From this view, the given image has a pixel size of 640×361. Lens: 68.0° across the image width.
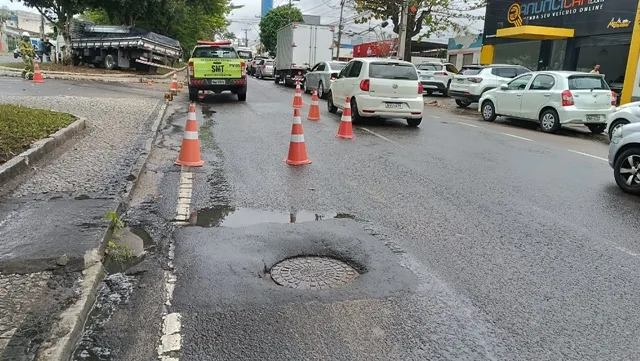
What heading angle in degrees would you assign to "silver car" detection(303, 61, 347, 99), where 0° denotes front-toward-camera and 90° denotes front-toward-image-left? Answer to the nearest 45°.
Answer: approximately 135°

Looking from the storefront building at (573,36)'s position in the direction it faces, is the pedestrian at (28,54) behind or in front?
in front

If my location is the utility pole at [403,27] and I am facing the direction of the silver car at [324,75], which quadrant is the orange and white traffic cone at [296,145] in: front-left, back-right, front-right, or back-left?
front-left

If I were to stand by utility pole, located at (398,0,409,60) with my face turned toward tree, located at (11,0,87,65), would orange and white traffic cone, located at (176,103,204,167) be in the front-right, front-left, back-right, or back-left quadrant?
front-left

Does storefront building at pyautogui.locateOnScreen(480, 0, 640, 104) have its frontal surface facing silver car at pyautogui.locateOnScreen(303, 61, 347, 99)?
yes

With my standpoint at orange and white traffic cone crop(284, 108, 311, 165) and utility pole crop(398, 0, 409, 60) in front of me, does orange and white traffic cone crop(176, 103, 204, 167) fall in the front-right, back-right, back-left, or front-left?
back-left

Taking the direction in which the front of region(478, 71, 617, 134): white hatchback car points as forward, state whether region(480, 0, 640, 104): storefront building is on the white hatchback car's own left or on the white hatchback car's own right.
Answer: on the white hatchback car's own right

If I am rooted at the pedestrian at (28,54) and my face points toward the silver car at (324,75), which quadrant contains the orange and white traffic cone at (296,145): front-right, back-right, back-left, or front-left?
front-right

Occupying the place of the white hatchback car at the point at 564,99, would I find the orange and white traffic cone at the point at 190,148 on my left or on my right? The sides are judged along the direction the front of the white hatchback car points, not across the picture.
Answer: on my left

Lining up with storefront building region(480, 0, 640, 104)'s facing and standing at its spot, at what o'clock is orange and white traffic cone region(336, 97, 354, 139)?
The orange and white traffic cone is roughly at 11 o'clock from the storefront building.

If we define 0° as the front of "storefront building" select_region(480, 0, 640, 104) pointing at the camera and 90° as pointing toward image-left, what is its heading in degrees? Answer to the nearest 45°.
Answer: approximately 45°

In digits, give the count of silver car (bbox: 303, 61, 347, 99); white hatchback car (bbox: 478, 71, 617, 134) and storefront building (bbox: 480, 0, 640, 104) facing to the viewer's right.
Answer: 0

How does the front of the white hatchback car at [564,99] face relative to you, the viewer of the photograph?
facing away from the viewer and to the left of the viewer
